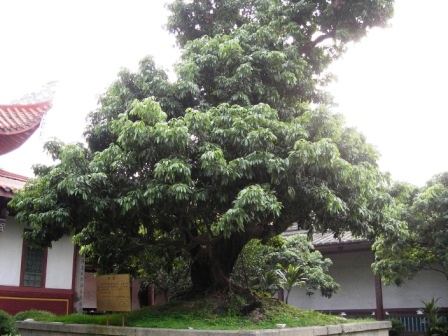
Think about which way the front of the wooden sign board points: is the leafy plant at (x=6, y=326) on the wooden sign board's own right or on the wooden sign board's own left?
on the wooden sign board's own right

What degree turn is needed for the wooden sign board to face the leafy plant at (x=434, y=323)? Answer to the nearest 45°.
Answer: approximately 135° to its left

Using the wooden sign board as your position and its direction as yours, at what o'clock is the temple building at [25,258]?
The temple building is roughly at 5 o'clock from the wooden sign board.

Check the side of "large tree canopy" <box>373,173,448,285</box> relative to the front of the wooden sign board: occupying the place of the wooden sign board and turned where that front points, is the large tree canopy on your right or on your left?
on your left

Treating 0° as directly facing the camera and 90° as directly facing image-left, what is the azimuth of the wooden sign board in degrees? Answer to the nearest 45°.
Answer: approximately 0°
